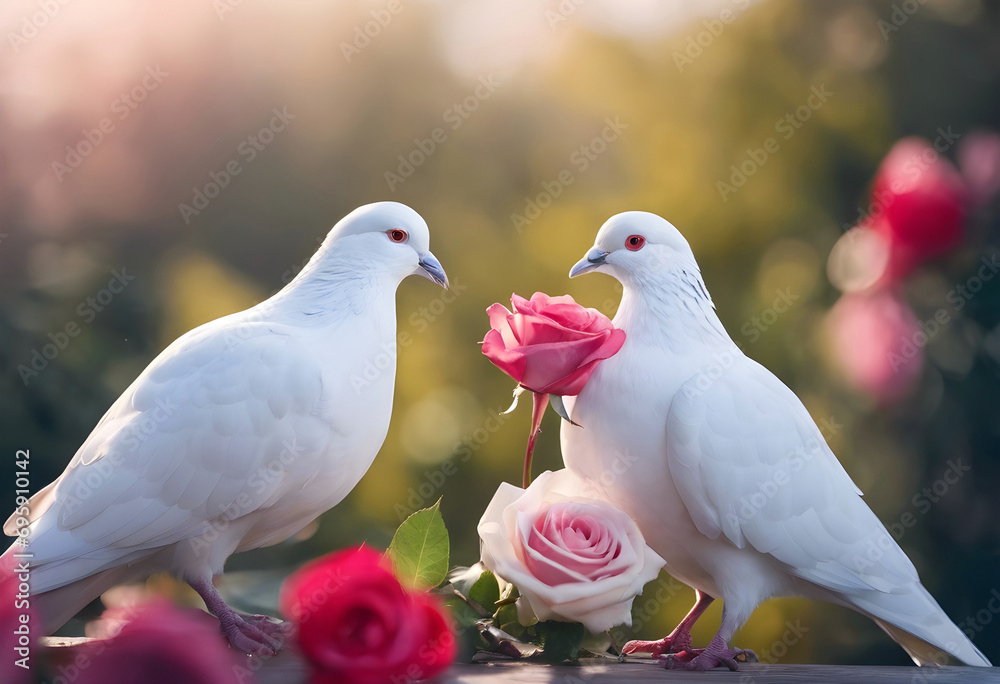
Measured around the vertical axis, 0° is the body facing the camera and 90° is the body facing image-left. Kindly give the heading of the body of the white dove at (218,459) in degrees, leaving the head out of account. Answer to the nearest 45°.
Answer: approximately 270°

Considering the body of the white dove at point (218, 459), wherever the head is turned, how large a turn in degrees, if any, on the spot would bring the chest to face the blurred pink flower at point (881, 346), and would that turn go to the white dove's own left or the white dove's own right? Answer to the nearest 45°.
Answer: approximately 45° to the white dove's own left

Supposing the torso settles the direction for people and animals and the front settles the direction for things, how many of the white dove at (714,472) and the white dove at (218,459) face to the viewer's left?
1

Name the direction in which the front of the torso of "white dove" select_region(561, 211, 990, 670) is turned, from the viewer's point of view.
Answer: to the viewer's left
